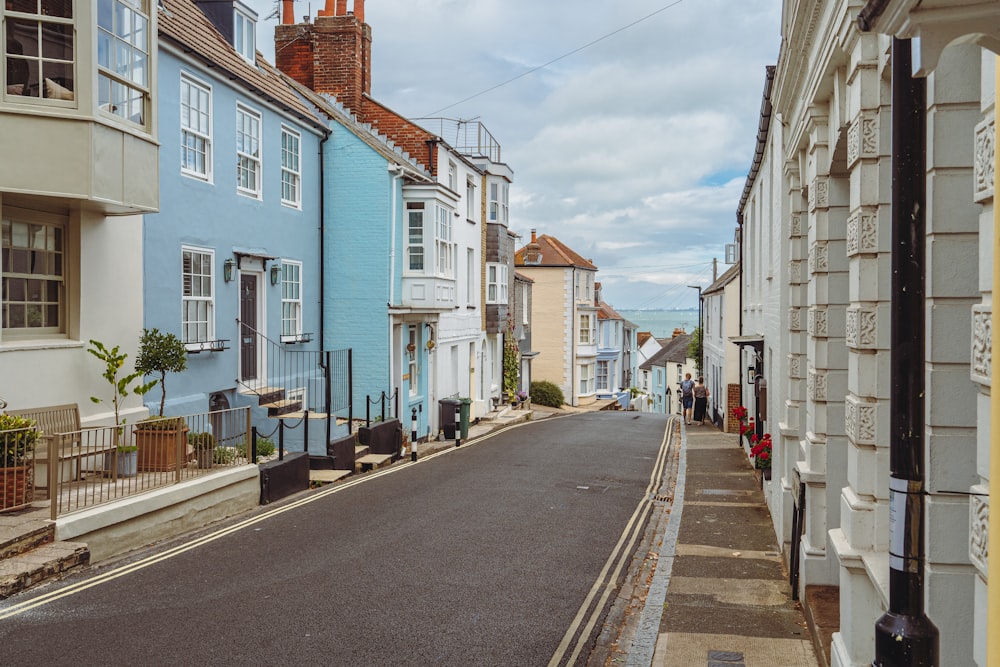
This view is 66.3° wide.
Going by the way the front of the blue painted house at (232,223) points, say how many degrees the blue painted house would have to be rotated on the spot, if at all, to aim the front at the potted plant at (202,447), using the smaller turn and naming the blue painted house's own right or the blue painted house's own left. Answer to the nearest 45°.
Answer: approximately 45° to the blue painted house's own right

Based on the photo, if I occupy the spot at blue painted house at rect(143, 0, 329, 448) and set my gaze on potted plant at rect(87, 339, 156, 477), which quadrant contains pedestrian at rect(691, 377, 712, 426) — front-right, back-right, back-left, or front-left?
back-left

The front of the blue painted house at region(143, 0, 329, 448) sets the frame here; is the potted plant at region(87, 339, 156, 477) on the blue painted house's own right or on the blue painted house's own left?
on the blue painted house's own right

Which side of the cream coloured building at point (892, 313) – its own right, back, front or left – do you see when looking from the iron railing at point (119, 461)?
front

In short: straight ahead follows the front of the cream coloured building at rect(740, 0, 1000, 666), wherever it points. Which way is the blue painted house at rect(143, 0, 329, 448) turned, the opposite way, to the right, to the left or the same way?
the opposite way

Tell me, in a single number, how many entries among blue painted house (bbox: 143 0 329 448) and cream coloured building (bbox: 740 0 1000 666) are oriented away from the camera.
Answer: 0

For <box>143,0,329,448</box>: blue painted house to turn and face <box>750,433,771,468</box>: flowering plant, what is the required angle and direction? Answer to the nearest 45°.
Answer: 0° — it already faces it

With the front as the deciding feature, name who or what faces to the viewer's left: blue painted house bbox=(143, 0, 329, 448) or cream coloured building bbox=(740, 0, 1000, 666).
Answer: the cream coloured building

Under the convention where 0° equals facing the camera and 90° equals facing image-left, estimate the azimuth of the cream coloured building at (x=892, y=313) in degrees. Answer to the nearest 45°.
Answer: approximately 90°

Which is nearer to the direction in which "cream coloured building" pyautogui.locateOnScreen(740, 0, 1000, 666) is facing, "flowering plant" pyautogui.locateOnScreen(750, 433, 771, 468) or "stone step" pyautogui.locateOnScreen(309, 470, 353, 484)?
the stone step

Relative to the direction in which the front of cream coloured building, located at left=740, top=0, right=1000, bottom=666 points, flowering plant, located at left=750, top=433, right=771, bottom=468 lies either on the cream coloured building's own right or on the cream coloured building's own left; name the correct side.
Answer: on the cream coloured building's own right

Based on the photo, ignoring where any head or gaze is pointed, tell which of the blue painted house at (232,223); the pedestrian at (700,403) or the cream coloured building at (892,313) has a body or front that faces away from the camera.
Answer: the pedestrian

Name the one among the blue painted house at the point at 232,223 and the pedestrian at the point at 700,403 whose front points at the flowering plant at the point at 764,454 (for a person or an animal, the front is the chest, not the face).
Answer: the blue painted house

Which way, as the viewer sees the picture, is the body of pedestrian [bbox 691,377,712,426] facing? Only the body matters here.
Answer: away from the camera

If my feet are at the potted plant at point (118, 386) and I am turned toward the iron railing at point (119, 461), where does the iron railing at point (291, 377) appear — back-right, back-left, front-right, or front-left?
back-left

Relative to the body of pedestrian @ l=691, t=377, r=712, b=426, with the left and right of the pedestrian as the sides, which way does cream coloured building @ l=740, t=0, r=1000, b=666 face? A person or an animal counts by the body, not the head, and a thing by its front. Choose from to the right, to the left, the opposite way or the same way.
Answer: to the left

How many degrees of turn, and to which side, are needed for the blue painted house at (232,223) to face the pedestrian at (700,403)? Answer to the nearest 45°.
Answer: approximately 90° to its left
